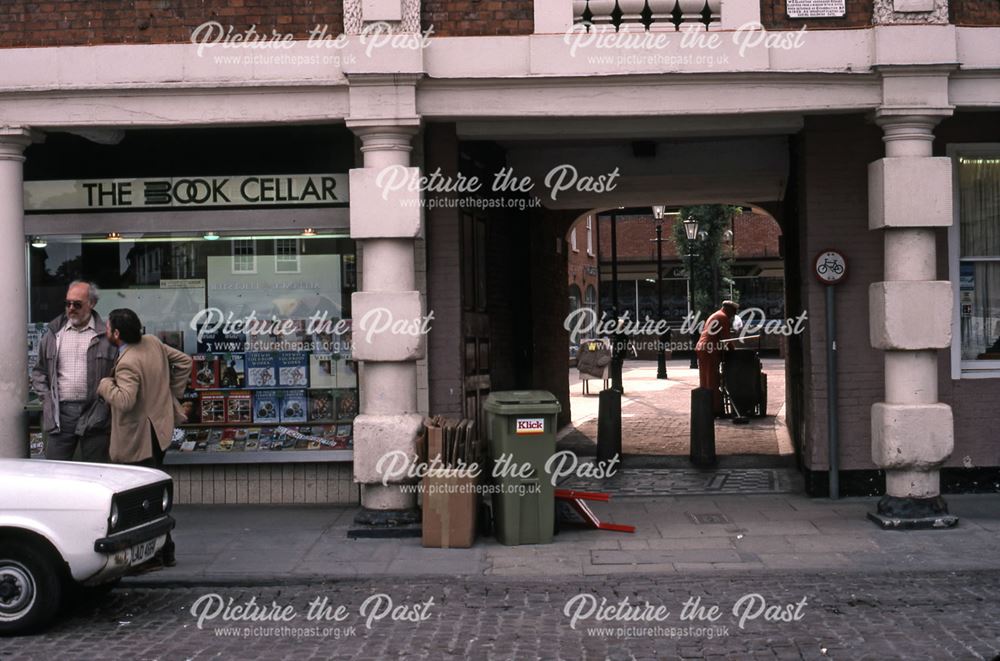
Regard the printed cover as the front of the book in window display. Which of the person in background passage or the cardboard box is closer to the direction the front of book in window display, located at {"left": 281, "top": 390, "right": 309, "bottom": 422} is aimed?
the cardboard box

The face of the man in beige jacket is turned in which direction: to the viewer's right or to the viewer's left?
to the viewer's left

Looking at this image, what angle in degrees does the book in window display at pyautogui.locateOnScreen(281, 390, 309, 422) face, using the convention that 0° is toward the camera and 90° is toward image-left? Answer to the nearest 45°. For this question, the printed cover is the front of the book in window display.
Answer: approximately 0°

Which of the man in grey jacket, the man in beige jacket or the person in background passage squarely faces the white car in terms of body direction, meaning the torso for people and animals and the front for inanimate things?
the man in grey jacket

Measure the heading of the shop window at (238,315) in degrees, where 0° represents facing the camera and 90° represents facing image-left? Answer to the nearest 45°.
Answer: approximately 0°

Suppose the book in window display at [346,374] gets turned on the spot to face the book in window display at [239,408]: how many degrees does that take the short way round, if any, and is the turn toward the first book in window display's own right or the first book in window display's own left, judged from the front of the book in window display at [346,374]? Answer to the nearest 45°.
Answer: approximately 90° to the first book in window display's own right

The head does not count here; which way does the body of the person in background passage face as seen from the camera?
to the viewer's right
